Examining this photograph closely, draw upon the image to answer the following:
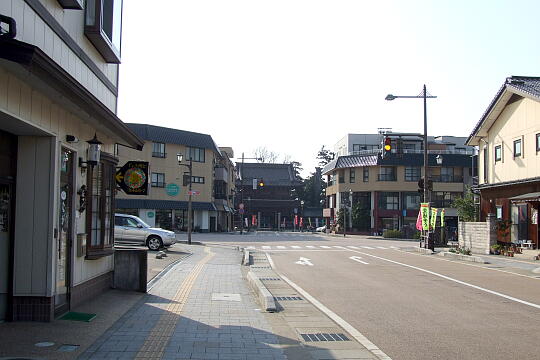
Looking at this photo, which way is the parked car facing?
to the viewer's right

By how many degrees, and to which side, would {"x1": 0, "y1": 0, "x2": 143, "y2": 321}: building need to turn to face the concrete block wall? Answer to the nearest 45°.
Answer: approximately 45° to its left

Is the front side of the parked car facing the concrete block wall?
yes

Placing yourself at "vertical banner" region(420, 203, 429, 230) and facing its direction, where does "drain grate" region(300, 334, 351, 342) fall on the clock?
The drain grate is roughly at 12 o'clock from the vertical banner.

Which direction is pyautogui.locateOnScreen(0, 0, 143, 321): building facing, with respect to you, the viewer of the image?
facing to the right of the viewer

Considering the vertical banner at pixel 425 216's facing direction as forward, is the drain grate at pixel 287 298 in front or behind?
in front

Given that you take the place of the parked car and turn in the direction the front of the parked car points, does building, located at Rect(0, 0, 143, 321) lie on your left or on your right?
on your right

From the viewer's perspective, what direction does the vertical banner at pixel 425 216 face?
toward the camera

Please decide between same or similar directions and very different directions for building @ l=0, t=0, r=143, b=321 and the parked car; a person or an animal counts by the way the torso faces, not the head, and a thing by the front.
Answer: same or similar directions

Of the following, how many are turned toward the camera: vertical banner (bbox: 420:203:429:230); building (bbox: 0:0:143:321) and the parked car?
1

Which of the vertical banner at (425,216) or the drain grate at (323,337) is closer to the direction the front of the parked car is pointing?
the vertical banner

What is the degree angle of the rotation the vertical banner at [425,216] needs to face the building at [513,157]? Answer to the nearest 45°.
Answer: approximately 90° to its left

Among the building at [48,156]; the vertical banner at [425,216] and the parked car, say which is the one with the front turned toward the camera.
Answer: the vertical banner

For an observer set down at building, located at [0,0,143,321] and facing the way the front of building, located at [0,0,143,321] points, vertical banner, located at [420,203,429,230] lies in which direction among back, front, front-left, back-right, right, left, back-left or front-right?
front-left

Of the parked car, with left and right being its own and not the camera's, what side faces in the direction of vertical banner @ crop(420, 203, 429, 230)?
front
